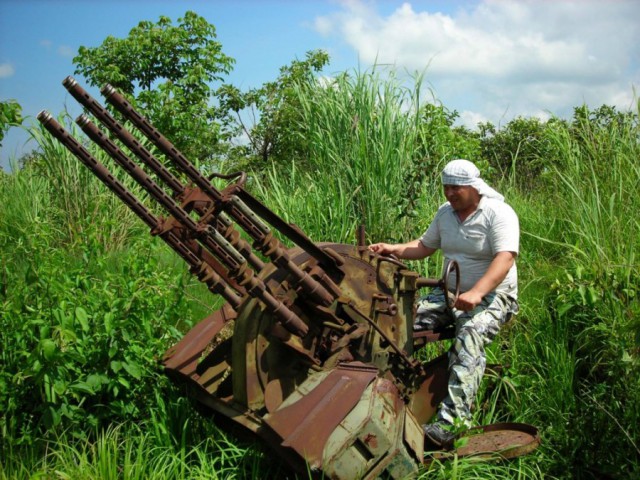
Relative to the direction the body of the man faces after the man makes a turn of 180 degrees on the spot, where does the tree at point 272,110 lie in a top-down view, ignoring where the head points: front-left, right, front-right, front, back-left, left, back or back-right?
front-left

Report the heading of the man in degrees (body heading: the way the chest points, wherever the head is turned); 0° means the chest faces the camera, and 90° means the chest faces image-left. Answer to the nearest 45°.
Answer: approximately 45°

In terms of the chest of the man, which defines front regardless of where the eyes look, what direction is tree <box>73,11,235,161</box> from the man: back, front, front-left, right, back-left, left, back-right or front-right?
back-right
